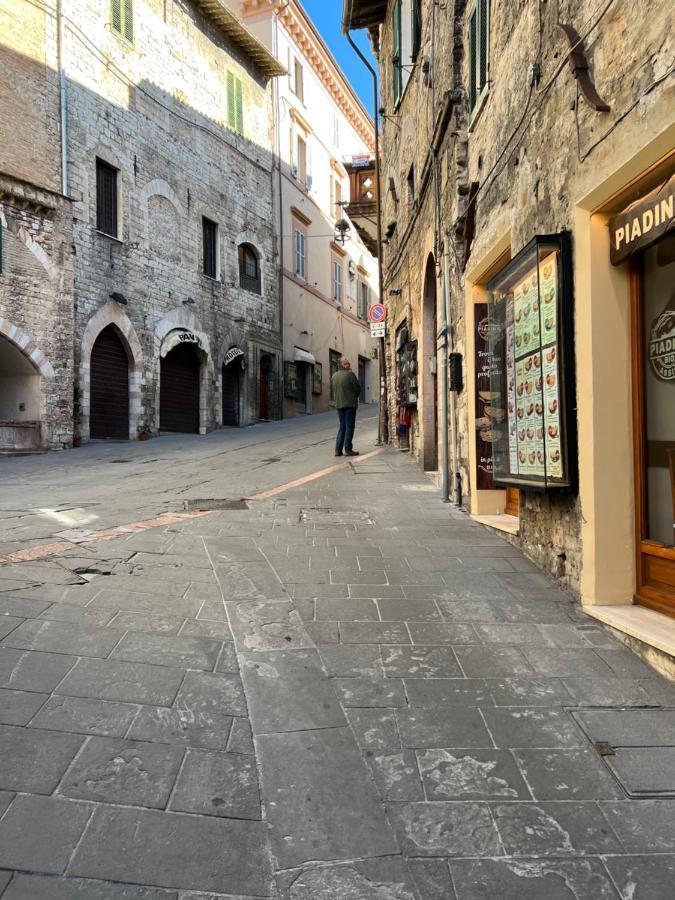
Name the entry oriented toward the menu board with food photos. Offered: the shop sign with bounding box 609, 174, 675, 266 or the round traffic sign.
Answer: the round traffic sign

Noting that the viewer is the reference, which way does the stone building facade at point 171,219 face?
facing the viewer and to the right of the viewer

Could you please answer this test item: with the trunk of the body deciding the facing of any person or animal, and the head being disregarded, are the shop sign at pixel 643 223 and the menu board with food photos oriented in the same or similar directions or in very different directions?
same or similar directions

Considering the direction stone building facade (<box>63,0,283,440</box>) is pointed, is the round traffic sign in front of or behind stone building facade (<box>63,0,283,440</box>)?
in front

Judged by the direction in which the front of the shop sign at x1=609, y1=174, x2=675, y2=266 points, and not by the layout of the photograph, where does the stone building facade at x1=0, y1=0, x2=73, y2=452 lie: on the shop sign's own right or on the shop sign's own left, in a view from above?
on the shop sign's own right

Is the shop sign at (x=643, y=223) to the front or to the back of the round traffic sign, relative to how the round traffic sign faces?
to the front

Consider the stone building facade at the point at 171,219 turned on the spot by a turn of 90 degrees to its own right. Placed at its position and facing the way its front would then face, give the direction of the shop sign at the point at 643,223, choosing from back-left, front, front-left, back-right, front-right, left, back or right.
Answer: front-left

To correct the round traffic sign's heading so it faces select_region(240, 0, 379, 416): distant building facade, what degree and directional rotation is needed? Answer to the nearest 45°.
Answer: approximately 180°

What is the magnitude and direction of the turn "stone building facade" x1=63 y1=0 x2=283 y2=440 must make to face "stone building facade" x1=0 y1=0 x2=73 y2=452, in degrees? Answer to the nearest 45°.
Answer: approximately 90° to its right

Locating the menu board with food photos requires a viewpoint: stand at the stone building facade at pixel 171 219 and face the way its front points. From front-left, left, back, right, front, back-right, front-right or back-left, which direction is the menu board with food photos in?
front-right

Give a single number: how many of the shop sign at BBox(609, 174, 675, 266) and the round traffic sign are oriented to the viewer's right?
0

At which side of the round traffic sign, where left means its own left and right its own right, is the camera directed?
front

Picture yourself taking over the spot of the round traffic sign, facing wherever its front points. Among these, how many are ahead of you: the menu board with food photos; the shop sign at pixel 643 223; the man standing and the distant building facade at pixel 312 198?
3

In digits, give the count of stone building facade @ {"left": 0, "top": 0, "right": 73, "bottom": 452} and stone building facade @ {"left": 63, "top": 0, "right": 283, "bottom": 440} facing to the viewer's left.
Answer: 0
